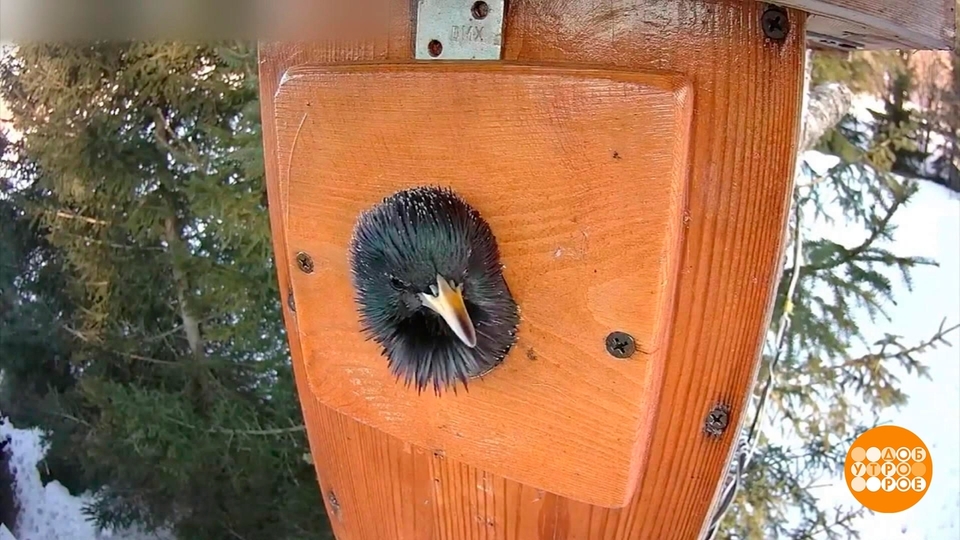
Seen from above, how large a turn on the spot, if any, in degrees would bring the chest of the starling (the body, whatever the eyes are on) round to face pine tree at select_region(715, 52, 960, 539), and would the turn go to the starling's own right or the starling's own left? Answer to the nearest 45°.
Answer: approximately 90° to the starling's own left

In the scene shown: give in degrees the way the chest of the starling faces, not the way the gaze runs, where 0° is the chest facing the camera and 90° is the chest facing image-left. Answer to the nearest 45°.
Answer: approximately 315°

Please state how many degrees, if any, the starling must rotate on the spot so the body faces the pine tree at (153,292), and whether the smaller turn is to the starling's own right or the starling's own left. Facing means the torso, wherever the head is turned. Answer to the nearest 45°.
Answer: approximately 180°
